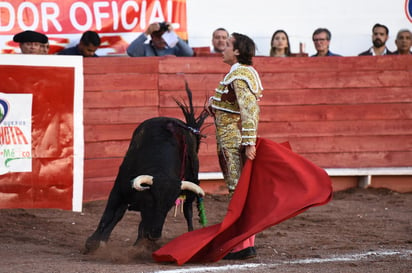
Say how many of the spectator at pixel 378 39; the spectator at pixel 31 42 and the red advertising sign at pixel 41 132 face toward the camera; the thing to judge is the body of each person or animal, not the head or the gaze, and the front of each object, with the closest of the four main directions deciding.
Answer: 3

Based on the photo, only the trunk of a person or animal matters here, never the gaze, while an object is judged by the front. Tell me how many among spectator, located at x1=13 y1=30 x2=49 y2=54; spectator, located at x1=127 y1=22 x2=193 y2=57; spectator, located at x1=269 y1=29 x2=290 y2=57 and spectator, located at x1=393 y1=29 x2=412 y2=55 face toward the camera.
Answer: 4

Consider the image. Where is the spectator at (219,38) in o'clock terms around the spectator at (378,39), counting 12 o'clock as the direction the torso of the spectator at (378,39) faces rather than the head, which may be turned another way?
the spectator at (219,38) is roughly at 2 o'clock from the spectator at (378,39).

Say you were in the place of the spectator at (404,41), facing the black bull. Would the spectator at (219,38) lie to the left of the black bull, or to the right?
right

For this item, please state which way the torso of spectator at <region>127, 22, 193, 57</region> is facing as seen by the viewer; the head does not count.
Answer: toward the camera

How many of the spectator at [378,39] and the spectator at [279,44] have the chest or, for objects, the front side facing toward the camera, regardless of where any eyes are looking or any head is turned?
2

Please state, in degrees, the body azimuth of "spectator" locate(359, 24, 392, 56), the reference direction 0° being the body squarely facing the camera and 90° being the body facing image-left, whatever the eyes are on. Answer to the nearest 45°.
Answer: approximately 0°

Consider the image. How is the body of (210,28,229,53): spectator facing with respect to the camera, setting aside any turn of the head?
toward the camera

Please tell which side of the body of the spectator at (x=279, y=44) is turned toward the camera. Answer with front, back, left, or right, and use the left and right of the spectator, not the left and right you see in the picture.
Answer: front

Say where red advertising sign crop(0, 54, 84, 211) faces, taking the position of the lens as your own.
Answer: facing the viewer

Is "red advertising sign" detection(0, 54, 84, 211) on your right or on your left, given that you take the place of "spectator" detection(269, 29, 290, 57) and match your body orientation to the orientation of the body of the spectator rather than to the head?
on your right

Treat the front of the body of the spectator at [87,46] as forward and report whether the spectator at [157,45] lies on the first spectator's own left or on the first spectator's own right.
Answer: on the first spectator's own left

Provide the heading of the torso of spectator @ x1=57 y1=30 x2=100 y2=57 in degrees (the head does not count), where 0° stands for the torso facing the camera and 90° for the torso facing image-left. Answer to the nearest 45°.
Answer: approximately 315°
